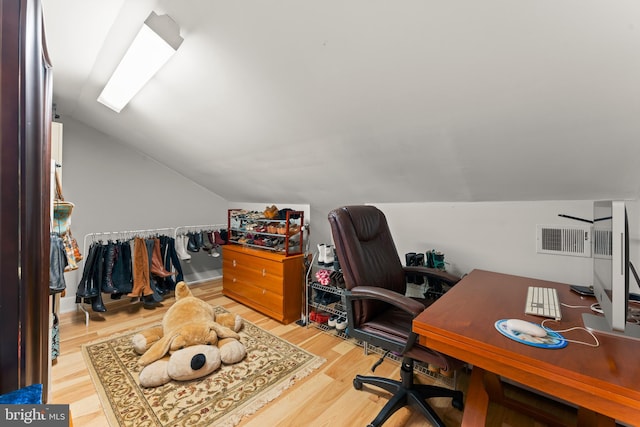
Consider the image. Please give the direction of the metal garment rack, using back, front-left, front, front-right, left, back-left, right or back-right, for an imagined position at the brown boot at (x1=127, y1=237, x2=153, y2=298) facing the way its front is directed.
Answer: back

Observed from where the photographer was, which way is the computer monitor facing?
facing to the left of the viewer

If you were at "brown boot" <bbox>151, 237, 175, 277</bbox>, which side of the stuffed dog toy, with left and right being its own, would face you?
back

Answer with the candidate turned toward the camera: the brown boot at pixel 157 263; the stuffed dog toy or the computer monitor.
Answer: the stuffed dog toy

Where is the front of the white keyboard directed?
to the viewer's left

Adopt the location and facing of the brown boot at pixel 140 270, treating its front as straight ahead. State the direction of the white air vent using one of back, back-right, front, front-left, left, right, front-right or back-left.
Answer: left

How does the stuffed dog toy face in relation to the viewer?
toward the camera

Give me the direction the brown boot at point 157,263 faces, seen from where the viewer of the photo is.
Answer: facing to the right of the viewer

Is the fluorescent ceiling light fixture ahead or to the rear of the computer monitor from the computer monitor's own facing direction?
ahead

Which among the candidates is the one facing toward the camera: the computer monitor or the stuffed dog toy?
the stuffed dog toy

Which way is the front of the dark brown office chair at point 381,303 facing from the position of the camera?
facing the viewer and to the right of the viewer
